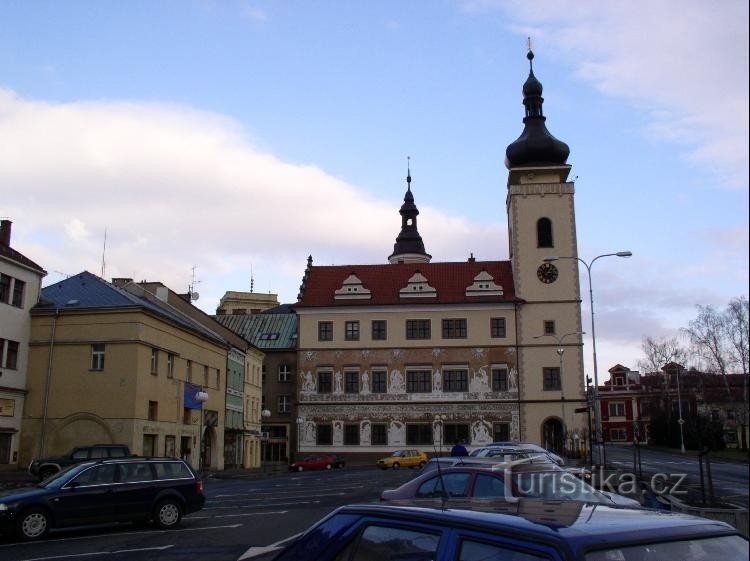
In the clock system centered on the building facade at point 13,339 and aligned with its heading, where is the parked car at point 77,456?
The parked car is roughly at 1 o'clock from the building facade.

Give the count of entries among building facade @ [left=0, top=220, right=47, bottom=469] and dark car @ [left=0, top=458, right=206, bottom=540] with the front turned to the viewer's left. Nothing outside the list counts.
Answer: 1

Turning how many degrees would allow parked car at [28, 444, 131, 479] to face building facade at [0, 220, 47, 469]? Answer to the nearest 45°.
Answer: approximately 90° to its right

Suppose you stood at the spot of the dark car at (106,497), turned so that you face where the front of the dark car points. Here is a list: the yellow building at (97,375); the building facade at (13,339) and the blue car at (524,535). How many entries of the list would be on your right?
2

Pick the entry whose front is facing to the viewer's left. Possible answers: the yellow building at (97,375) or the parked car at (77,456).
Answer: the parked car

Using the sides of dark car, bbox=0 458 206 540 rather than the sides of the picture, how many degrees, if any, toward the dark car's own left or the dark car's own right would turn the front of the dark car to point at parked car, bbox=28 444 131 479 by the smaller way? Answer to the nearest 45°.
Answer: approximately 90° to the dark car's own right

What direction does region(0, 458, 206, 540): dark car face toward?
to the viewer's left

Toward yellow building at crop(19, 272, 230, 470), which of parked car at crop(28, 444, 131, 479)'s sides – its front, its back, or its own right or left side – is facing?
right

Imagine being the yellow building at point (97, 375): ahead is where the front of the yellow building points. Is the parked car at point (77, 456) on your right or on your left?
on your right

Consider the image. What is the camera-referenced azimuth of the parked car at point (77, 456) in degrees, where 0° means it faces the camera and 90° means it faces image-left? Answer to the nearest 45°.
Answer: approximately 90°

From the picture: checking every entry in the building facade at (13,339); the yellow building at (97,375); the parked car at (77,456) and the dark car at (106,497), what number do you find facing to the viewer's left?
2
